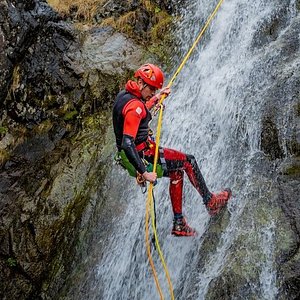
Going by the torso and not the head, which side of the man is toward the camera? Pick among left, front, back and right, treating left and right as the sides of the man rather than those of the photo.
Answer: right
